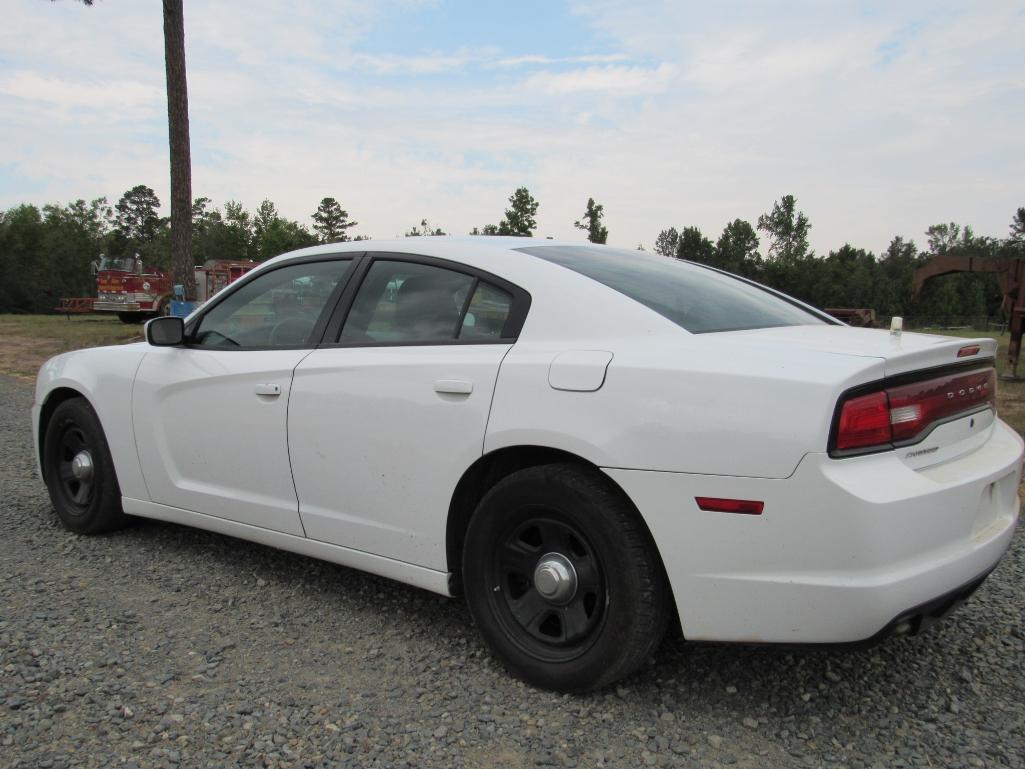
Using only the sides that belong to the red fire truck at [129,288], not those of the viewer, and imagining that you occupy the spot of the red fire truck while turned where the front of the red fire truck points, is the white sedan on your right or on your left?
on your left

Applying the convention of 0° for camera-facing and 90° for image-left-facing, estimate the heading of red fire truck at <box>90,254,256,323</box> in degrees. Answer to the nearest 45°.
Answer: approximately 45°

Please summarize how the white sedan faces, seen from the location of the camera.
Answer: facing away from the viewer and to the left of the viewer

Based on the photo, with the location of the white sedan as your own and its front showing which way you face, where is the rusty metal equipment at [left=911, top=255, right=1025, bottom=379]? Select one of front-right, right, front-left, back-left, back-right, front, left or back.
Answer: right

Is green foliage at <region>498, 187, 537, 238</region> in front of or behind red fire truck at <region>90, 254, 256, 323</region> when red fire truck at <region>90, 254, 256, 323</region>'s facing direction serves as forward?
behind

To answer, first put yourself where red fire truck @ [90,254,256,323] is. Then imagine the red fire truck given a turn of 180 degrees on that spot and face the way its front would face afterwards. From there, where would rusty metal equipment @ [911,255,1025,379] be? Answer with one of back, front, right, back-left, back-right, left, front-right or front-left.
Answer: right

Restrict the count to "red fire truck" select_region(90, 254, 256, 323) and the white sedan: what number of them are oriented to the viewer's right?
0

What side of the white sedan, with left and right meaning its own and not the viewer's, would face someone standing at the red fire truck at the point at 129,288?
front
